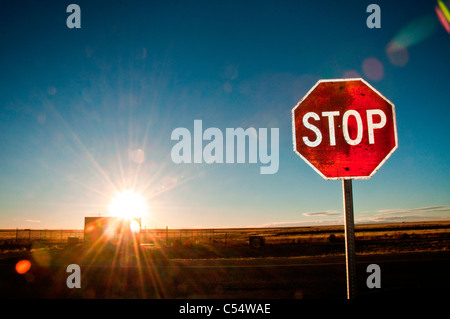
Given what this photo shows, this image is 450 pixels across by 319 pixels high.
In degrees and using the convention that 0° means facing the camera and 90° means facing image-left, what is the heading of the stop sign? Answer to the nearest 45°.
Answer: approximately 0°
